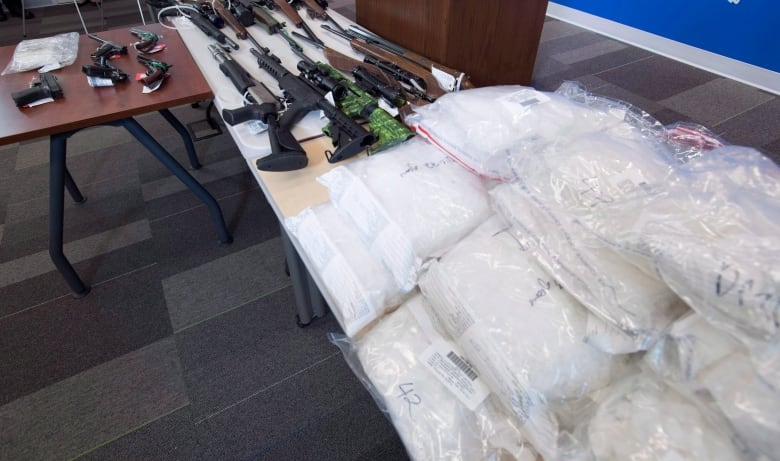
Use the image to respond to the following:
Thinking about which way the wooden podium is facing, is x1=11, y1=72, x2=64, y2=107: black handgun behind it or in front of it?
in front

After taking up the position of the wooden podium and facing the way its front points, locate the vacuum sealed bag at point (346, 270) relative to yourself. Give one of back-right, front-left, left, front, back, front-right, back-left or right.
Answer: front-left

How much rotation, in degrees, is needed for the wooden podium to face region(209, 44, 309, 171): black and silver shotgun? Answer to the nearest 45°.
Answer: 0° — it already faces it

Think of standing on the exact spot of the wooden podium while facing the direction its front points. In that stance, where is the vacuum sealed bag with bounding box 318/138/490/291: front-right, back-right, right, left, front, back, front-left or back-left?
front-left

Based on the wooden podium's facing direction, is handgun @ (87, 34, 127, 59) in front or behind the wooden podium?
in front

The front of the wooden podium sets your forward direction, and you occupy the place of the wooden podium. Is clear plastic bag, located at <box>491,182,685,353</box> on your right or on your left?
on your left

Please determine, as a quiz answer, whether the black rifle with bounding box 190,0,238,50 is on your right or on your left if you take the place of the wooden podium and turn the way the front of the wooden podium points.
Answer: on your right

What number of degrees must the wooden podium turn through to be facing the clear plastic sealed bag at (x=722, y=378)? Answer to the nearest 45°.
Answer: approximately 45° to its left

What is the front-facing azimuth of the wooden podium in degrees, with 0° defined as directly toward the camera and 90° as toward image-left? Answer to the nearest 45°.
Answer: approximately 45°
